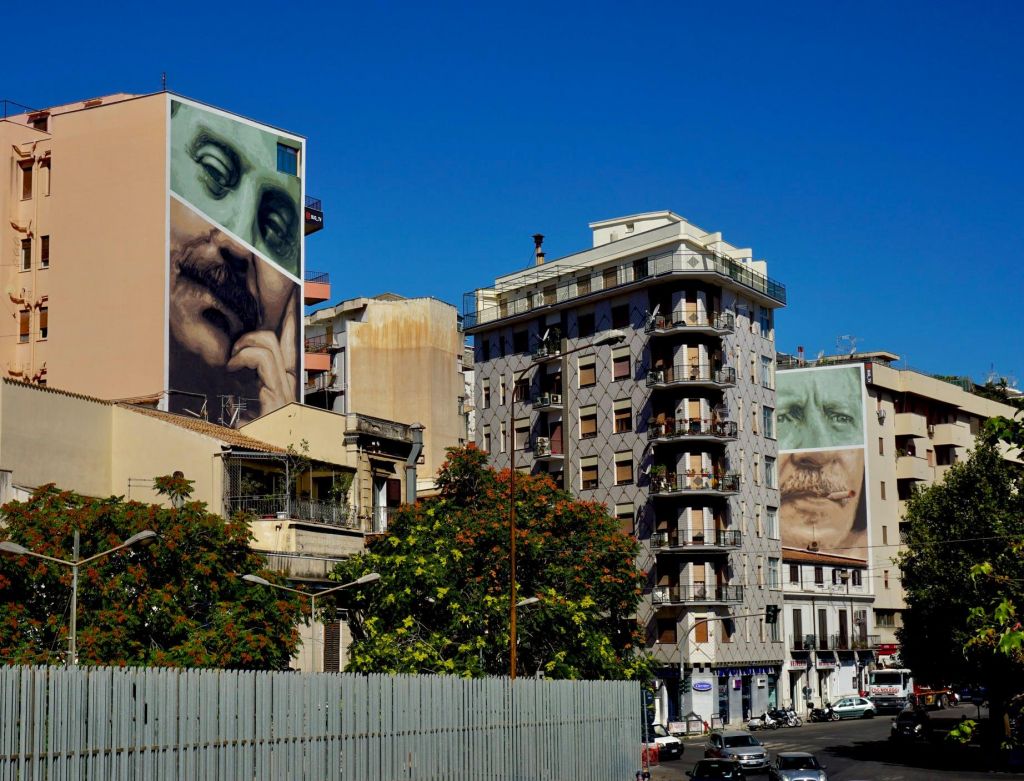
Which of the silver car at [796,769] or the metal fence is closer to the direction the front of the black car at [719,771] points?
the metal fence

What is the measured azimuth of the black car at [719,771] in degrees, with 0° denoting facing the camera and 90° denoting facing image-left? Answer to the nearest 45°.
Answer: approximately 0°

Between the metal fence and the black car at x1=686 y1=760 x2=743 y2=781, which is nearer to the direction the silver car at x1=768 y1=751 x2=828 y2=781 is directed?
the metal fence

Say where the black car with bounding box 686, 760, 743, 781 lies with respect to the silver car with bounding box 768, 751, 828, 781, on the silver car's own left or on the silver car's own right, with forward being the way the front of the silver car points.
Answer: on the silver car's own right

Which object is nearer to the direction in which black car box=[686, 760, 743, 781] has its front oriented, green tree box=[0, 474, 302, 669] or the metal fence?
the metal fence

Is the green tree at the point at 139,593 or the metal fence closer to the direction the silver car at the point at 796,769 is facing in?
the metal fence

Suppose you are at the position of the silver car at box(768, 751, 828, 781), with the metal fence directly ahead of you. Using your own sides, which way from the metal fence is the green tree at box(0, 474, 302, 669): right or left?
right

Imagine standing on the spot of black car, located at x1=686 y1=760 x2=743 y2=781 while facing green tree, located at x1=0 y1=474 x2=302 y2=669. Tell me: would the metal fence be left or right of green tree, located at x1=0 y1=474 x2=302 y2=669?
left

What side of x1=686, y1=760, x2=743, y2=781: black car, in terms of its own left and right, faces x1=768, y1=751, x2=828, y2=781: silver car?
left

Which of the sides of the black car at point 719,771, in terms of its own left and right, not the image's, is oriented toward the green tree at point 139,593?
right

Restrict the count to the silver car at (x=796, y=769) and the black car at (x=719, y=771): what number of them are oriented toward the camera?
2
